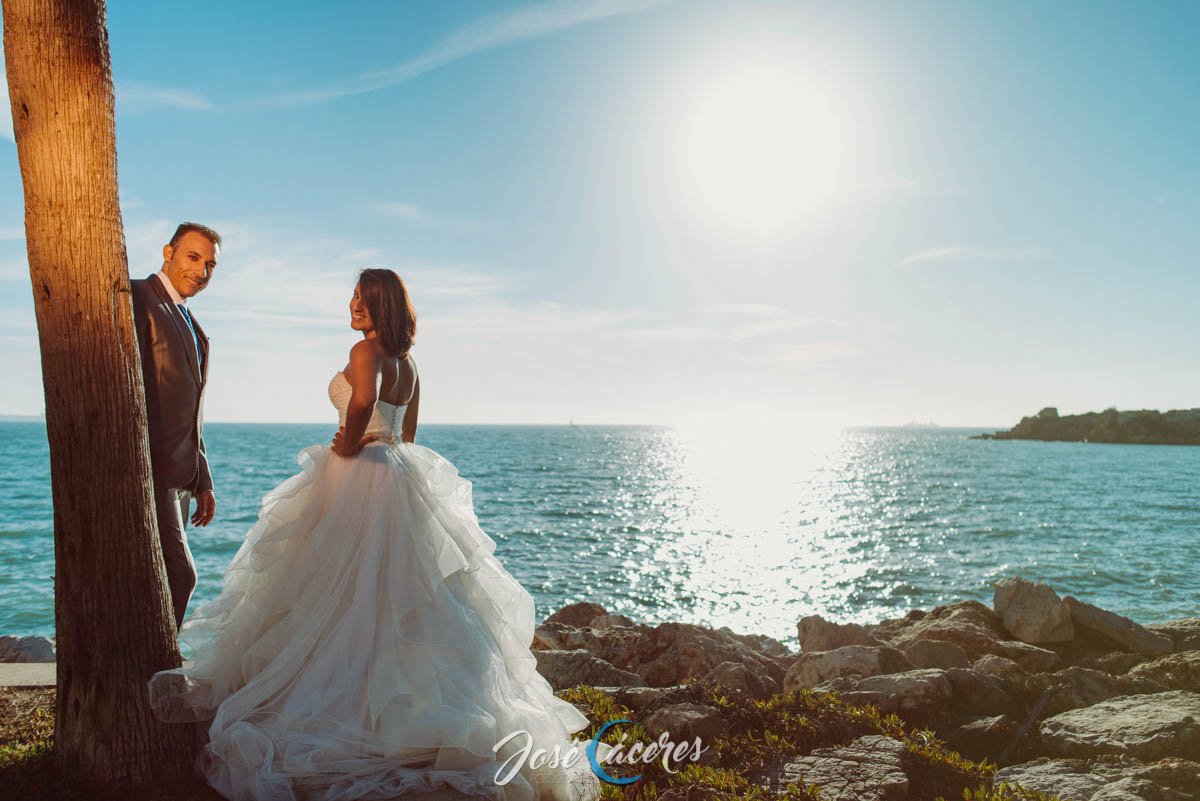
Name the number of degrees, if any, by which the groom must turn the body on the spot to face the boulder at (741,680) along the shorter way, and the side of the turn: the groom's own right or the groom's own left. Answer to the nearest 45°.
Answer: approximately 45° to the groom's own left

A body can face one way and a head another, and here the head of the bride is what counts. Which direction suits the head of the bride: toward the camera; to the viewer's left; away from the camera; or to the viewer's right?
to the viewer's left

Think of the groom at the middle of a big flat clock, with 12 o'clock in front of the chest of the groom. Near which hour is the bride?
The bride is roughly at 12 o'clock from the groom.

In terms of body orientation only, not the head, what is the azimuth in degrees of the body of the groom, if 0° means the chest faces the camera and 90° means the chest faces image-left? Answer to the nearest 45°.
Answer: approximately 315°

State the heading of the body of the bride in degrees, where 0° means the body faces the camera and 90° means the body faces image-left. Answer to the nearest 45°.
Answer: approximately 135°

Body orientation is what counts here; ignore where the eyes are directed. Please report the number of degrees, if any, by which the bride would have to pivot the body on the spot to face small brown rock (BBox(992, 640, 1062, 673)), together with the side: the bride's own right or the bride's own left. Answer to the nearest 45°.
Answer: approximately 90° to the bride's own right

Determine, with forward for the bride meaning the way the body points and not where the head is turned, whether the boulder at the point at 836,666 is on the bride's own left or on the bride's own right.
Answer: on the bride's own right

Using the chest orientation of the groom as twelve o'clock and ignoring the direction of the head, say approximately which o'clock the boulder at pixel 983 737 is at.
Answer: The boulder is roughly at 11 o'clock from the groom.

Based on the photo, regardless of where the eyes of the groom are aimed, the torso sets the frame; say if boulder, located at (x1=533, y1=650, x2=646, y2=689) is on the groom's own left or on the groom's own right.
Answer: on the groom's own left

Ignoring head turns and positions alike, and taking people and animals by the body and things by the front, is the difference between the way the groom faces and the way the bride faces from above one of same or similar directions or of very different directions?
very different directions

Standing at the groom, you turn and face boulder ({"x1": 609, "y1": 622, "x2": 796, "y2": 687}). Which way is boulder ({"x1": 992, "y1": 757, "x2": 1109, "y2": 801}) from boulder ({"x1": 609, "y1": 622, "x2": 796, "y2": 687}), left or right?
right
